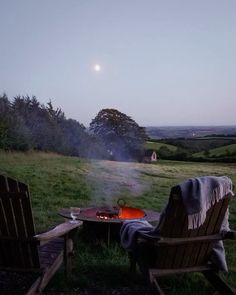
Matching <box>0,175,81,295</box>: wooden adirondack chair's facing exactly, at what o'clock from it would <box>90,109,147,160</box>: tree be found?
The tree is roughly at 11 o'clock from the wooden adirondack chair.

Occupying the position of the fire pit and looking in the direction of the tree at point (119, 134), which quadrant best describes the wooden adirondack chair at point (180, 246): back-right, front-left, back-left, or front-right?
back-right

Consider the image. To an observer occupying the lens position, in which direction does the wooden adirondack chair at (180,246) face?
facing away from the viewer and to the left of the viewer

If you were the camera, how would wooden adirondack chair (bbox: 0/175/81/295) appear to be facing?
facing away from the viewer and to the right of the viewer

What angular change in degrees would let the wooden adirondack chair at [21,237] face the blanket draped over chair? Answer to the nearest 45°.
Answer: approximately 45° to its right

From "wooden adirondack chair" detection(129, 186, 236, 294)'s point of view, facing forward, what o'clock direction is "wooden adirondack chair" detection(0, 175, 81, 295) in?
"wooden adirondack chair" detection(0, 175, 81, 295) is roughly at 10 o'clock from "wooden adirondack chair" detection(129, 186, 236, 294).

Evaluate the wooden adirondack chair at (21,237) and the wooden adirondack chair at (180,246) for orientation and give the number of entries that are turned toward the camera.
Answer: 0

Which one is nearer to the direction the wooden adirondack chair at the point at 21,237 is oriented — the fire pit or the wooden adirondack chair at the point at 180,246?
the fire pit

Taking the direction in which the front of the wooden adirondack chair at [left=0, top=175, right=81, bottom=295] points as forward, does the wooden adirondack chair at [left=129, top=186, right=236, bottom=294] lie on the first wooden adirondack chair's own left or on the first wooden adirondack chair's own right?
on the first wooden adirondack chair's own right

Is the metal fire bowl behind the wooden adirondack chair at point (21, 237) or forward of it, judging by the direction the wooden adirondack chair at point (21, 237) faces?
forward

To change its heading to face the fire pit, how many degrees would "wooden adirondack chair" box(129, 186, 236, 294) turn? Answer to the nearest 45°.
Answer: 0° — it already faces it

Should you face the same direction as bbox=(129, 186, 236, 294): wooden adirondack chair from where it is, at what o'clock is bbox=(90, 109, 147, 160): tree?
The tree is roughly at 1 o'clock from the wooden adirondack chair.
